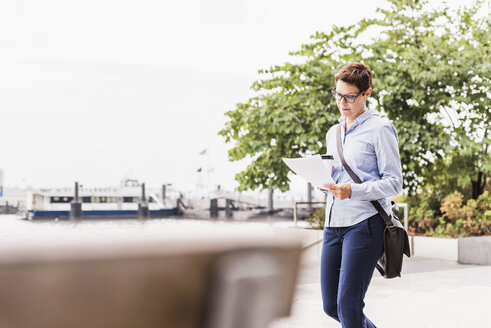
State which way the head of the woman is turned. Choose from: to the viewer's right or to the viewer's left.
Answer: to the viewer's left

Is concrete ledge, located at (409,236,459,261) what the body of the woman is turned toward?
no

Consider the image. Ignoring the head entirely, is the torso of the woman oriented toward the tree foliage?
no

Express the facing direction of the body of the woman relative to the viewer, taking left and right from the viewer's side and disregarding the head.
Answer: facing the viewer and to the left of the viewer

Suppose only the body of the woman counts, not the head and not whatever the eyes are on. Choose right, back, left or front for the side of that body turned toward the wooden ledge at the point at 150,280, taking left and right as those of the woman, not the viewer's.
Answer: front

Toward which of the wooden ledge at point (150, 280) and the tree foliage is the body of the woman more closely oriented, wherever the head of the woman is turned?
the wooden ledge

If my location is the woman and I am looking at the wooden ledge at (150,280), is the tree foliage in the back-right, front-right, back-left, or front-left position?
back-right
